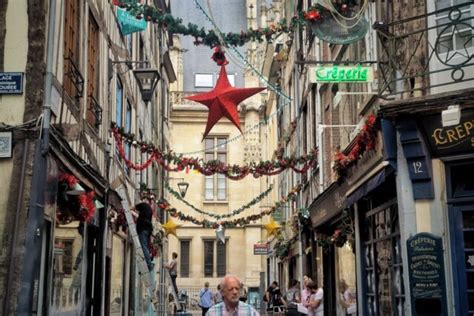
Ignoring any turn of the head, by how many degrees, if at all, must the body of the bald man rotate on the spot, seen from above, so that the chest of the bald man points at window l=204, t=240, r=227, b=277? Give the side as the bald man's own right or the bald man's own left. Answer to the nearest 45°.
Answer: approximately 180°

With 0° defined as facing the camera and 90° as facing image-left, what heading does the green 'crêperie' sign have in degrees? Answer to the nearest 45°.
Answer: approximately 0°

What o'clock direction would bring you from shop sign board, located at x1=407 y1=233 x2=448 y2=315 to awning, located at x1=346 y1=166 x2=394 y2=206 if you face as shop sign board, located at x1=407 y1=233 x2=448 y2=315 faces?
The awning is roughly at 5 o'clock from the shop sign board.

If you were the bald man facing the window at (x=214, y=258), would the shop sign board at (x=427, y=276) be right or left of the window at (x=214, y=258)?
right

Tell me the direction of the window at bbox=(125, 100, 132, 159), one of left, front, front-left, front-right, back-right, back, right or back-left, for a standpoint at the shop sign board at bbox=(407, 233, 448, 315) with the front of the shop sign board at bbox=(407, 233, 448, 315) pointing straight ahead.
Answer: back-right

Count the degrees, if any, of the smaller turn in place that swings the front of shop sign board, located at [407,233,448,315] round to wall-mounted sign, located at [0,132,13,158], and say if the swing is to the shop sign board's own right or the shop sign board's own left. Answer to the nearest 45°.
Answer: approximately 90° to the shop sign board's own right

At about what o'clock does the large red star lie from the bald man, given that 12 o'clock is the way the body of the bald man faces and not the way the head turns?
The large red star is roughly at 6 o'clock from the bald man.
